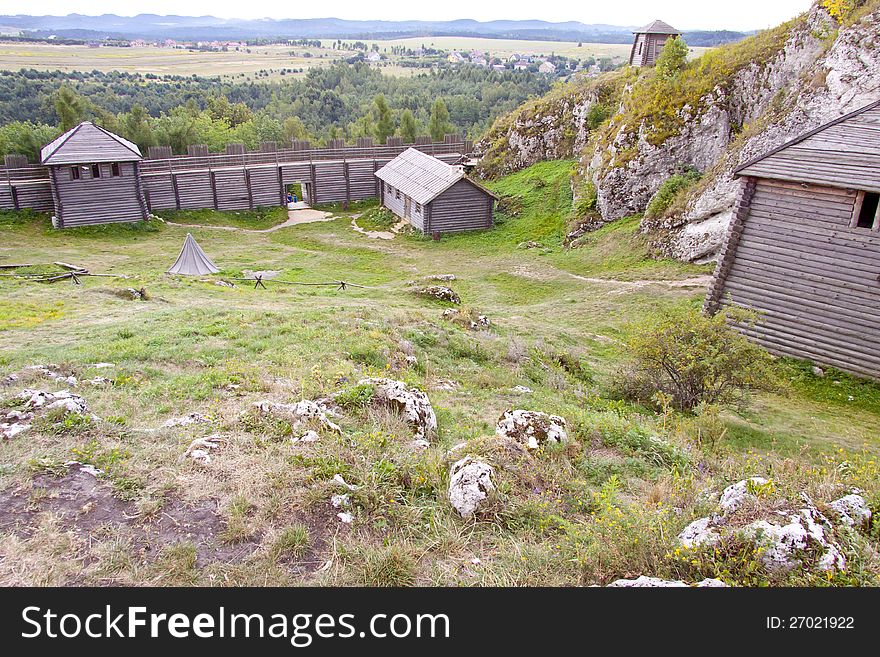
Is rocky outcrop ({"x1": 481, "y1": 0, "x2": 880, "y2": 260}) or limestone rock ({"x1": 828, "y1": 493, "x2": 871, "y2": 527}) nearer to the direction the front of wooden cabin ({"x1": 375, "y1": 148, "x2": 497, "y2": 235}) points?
the limestone rock

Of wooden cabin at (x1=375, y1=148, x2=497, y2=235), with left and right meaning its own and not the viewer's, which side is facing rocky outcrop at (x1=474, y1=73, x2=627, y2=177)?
back

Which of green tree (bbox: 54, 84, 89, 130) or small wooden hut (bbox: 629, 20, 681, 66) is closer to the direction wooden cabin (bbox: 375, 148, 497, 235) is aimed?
the green tree

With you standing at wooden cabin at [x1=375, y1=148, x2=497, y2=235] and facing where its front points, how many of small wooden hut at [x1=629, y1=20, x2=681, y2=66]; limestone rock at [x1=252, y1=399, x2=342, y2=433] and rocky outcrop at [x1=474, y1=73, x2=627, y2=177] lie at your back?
2

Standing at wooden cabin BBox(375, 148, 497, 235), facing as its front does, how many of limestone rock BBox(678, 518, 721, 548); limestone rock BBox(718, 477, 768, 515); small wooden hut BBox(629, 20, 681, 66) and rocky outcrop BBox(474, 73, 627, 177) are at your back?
2

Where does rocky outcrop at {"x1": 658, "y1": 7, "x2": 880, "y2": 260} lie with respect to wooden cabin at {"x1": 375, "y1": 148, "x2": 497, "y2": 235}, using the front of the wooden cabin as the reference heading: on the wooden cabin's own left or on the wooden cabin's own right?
on the wooden cabin's own left

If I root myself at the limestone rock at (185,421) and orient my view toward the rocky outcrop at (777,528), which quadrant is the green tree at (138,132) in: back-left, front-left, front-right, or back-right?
back-left

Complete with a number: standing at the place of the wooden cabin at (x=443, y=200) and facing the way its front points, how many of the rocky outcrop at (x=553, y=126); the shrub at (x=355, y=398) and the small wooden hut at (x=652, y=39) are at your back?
2

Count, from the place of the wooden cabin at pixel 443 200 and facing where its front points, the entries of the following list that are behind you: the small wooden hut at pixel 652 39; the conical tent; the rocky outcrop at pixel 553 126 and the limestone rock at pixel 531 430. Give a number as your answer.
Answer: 2

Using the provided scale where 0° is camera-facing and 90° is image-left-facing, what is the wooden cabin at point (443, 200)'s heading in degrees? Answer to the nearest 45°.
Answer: approximately 45°

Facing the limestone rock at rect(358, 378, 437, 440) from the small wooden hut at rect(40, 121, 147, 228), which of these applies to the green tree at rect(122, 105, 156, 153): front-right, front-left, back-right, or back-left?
back-left

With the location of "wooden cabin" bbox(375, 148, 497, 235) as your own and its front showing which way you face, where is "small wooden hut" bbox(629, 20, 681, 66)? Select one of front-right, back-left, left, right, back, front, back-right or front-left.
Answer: back

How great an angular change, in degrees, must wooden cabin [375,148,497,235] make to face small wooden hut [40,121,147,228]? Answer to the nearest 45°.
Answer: approximately 45° to its right

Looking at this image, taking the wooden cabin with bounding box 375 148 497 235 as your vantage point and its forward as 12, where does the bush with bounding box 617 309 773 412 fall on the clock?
The bush is roughly at 10 o'clock from the wooden cabin.

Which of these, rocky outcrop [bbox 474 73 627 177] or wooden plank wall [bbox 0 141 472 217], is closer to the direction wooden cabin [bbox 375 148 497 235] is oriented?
the wooden plank wall

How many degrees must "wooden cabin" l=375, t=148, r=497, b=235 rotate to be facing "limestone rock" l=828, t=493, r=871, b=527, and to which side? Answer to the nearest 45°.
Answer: approximately 45° to its left
